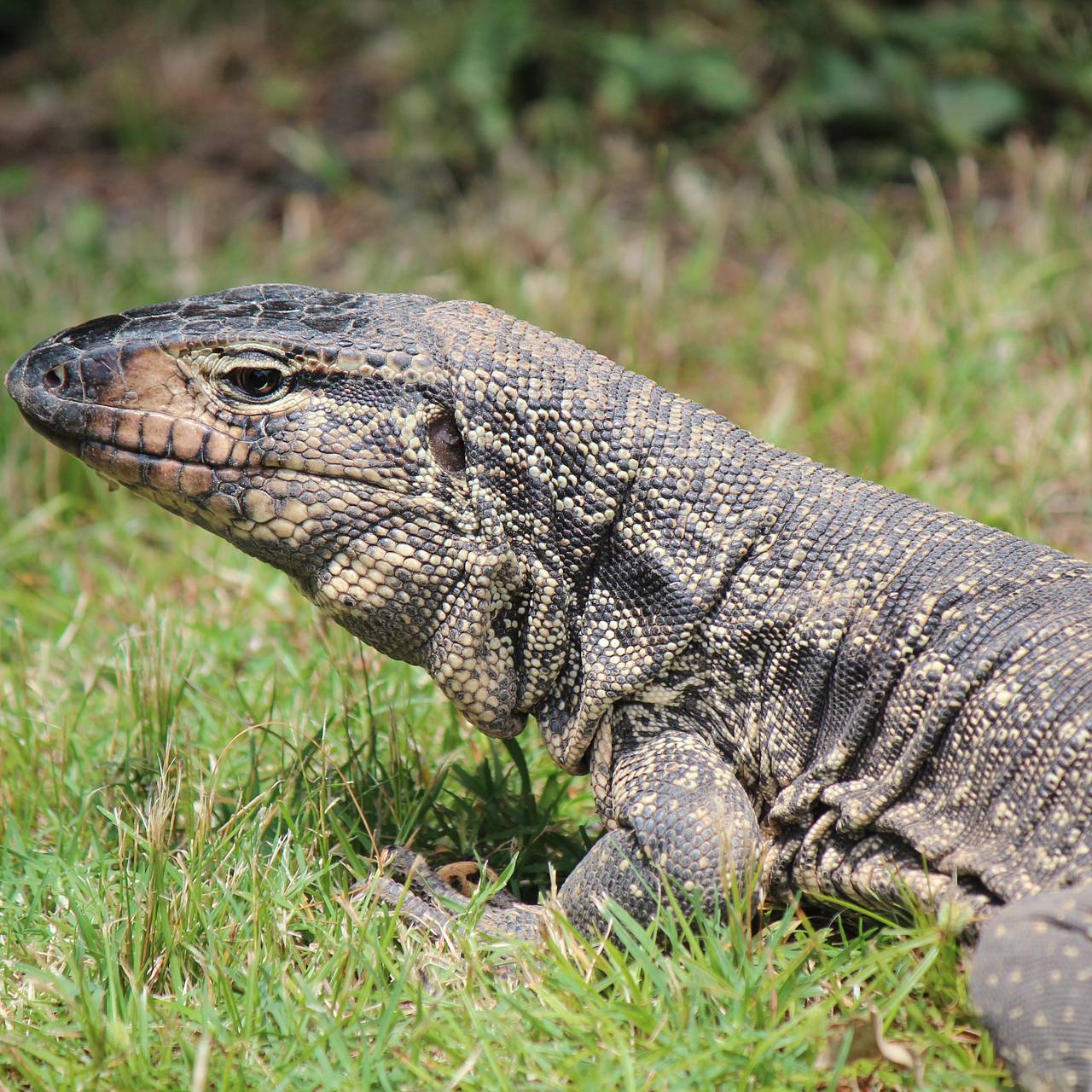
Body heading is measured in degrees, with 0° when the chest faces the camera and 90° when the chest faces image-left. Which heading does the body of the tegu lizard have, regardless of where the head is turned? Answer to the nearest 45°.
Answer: approximately 90°
